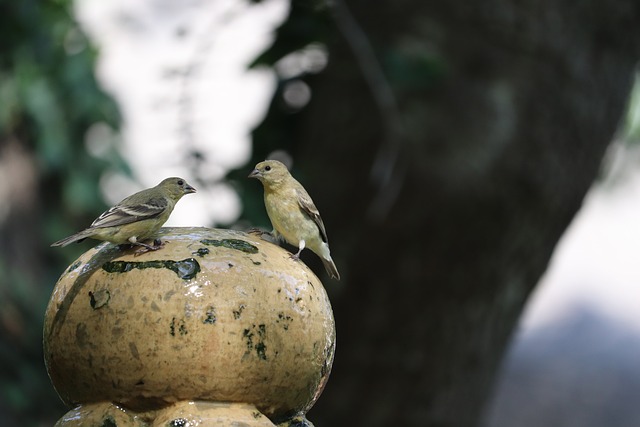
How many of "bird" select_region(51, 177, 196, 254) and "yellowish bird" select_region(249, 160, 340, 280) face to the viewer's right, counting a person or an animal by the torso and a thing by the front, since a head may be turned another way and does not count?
1

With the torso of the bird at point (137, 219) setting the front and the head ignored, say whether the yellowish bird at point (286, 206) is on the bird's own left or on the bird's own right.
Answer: on the bird's own left

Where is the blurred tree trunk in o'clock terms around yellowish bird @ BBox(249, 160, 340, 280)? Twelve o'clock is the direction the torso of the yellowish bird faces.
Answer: The blurred tree trunk is roughly at 5 o'clock from the yellowish bird.

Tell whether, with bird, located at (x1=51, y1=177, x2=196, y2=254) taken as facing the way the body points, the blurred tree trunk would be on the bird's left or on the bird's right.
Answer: on the bird's left

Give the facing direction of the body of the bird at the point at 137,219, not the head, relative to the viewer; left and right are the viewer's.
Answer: facing to the right of the viewer

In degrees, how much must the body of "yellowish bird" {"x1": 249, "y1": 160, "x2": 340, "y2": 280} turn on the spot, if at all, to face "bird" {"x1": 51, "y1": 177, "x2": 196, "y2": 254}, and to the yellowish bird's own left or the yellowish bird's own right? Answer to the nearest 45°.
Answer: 0° — it already faces it

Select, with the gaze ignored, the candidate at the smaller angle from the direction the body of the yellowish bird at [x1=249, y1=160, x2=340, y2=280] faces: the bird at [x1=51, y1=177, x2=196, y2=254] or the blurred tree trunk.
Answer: the bird

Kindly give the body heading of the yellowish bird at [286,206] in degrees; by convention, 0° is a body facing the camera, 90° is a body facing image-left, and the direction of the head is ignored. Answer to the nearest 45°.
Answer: approximately 45°
